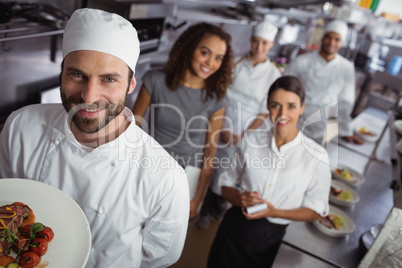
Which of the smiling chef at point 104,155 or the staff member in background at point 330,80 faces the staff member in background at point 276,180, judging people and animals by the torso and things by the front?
the staff member in background at point 330,80

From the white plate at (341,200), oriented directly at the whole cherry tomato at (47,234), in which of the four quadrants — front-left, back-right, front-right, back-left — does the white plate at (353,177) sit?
back-right

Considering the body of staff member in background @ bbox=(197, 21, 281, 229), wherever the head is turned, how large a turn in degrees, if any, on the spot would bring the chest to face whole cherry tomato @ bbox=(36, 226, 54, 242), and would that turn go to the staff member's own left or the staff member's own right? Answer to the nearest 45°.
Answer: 0° — they already face it

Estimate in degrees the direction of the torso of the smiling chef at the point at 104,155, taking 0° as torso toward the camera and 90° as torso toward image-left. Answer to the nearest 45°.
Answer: approximately 0°

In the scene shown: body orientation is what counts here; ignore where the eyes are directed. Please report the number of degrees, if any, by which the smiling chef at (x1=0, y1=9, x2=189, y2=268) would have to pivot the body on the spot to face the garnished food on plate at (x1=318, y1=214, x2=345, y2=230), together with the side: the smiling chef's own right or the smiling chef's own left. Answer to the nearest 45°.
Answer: approximately 90° to the smiling chef's own left

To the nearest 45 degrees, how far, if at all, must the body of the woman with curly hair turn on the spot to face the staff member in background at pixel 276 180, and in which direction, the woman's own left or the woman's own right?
approximately 45° to the woman's own left

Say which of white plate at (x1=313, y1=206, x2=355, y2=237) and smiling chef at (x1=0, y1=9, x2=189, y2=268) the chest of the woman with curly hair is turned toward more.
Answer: the smiling chef

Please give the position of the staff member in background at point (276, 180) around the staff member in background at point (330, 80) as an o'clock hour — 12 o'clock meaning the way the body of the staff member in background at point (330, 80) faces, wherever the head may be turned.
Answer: the staff member in background at point (276, 180) is roughly at 12 o'clock from the staff member in background at point (330, 80).

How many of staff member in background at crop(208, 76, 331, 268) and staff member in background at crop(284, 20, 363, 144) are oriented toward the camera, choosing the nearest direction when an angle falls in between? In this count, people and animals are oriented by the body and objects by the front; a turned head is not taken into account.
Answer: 2

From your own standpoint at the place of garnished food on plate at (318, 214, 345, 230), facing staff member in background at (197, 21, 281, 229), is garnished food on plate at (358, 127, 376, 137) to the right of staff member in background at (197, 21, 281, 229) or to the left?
right
